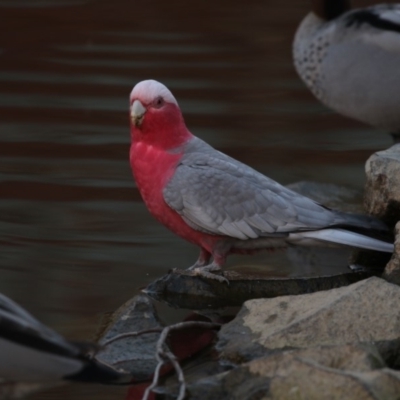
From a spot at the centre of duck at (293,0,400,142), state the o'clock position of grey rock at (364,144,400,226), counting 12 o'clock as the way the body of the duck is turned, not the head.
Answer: The grey rock is roughly at 9 o'clock from the duck.

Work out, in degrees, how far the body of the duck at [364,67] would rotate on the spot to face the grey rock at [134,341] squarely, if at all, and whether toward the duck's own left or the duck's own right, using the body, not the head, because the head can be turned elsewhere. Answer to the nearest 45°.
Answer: approximately 90° to the duck's own left

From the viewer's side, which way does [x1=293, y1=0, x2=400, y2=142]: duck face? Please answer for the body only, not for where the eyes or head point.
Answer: to the viewer's left

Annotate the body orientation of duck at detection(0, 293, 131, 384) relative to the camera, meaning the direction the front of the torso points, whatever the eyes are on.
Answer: to the viewer's left

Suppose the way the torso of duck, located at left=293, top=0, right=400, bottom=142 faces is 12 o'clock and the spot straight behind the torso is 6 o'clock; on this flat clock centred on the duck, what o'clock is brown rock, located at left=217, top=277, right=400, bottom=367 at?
The brown rock is roughly at 9 o'clock from the duck.

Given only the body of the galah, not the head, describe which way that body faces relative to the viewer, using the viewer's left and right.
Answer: facing to the left of the viewer

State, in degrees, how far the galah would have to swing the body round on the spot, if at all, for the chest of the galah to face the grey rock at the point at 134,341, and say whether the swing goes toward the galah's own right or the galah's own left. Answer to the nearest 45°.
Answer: approximately 45° to the galah's own left

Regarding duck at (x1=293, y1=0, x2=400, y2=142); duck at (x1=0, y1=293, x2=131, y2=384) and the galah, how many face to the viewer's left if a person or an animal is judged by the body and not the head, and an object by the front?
3

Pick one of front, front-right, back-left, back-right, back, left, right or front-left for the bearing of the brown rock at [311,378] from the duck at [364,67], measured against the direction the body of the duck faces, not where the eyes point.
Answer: left

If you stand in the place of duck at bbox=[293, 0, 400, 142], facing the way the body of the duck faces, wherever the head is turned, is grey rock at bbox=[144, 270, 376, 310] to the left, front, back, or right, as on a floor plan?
left

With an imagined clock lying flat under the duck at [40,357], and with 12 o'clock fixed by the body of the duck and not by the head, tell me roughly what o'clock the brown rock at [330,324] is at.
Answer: The brown rock is roughly at 5 o'clock from the duck.

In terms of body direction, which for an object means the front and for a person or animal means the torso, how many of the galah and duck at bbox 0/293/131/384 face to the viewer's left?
2

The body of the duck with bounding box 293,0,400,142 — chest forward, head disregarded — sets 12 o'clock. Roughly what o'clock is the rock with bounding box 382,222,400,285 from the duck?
The rock is roughly at 9 o'clock from the duck.
